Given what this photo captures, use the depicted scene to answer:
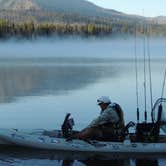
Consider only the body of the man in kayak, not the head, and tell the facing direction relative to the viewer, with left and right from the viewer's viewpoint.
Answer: facing to the left of the viewer

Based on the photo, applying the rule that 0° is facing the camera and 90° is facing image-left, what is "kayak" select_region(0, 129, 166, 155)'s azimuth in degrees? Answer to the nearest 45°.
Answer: approximately 90°
